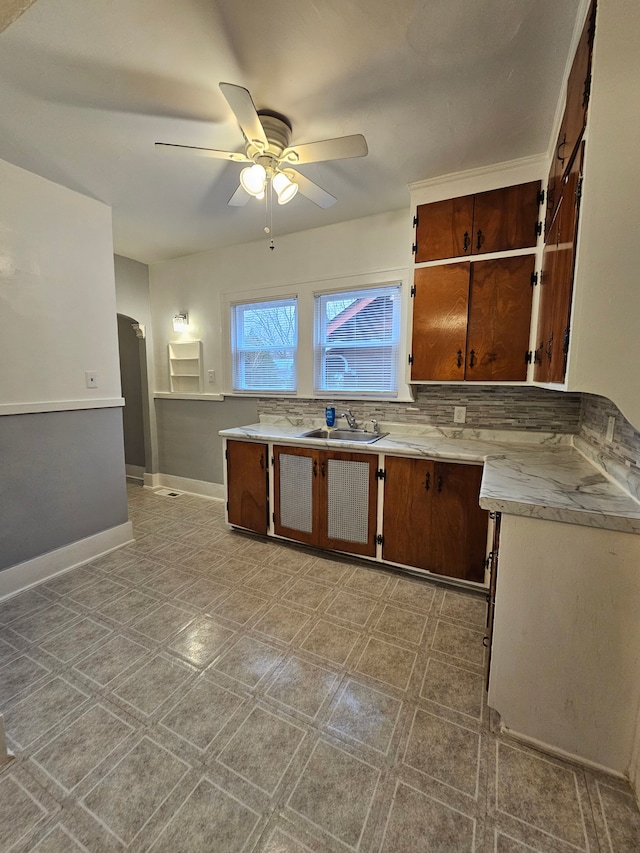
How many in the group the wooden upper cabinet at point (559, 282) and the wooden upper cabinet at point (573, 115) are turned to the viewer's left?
2

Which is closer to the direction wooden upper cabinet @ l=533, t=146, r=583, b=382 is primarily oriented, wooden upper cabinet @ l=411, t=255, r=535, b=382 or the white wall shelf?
the white wall shelf

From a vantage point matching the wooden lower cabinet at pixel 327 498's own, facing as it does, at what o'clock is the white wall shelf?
The white wall shelf is roughly at 3 o'clock from the wooden lower cabinet.

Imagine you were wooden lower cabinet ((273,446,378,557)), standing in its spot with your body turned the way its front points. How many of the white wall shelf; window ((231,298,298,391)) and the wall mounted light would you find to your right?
3

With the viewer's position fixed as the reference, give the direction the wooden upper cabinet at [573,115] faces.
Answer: facing to the left of the viewer

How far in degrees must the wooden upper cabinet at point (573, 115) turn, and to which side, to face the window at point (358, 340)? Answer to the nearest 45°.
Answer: approximately 45° to its right

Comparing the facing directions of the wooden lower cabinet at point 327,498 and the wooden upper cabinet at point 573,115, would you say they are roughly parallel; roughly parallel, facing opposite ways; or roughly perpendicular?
roughly perpendicular

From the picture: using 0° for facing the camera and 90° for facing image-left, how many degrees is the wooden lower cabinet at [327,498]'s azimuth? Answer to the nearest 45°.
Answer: approximately 45°

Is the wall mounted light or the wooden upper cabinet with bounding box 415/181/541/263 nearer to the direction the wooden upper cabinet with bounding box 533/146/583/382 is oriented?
the wall mounted light

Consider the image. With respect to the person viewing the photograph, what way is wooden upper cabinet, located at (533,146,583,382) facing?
facing to the left of the viewer

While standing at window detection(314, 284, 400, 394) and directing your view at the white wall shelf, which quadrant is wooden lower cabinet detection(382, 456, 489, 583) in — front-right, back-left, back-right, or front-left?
back-left

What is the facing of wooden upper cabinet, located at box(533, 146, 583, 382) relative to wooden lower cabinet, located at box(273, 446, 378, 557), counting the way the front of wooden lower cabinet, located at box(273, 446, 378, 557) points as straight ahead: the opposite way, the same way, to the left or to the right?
to the right

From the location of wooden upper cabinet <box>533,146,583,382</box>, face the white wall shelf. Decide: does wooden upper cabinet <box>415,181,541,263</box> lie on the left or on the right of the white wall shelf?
right
